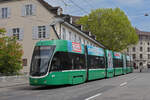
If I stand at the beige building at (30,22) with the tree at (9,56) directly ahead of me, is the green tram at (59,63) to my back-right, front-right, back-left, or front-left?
front-left

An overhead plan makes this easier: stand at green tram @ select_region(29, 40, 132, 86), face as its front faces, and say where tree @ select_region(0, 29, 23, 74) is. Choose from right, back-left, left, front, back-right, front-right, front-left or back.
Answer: right

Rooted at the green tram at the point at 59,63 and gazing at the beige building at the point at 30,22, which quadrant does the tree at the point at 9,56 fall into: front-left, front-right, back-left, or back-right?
front-left

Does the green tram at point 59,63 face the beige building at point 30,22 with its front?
no
